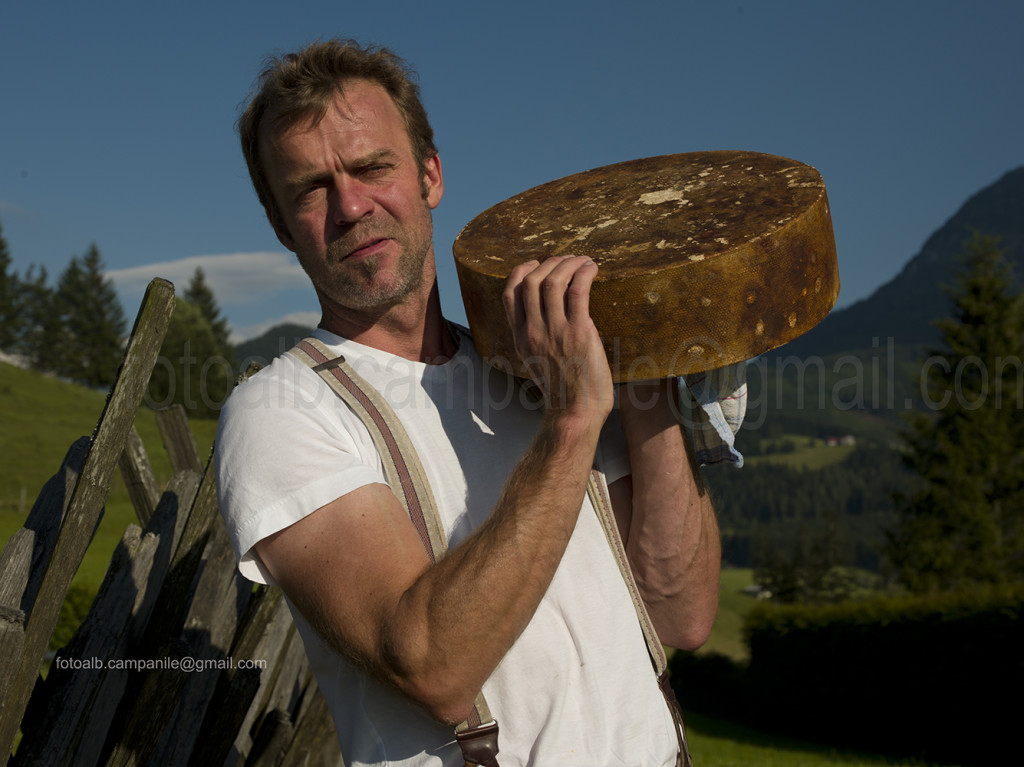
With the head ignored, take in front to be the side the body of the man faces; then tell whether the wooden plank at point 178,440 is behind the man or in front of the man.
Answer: behind

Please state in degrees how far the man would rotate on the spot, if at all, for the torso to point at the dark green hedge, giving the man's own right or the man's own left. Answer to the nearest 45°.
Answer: approximately 90° to the man's own left

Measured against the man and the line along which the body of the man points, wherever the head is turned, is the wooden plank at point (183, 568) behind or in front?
behind

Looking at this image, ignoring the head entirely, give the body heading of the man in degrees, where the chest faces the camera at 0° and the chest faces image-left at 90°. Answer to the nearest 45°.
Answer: approximately 315°

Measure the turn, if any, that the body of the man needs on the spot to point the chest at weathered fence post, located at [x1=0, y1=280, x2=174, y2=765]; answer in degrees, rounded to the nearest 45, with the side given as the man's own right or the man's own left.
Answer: approximately 135° to the man's own right

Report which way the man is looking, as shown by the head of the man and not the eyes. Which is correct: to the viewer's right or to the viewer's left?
to the viewer's left
